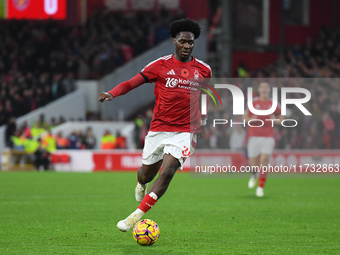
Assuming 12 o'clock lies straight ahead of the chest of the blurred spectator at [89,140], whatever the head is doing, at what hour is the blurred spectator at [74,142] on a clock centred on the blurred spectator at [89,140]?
the blurred spectator at [74,142] is roughly at 3 o'clock from the blurred spectator at [89,140].

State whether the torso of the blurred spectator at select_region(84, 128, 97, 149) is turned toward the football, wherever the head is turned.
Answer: yes

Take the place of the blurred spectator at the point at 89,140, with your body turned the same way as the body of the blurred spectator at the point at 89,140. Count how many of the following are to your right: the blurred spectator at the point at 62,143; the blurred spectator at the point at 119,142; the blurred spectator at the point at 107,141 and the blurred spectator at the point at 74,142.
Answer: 2

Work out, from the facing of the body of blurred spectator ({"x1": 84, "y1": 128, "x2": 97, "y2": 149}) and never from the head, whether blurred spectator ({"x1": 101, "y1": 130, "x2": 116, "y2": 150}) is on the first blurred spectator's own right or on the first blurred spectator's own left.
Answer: on the first blurred spectator's own left

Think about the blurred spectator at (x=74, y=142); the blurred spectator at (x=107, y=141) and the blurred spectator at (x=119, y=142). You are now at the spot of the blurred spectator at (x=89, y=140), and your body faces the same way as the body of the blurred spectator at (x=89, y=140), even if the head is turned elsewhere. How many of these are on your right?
1

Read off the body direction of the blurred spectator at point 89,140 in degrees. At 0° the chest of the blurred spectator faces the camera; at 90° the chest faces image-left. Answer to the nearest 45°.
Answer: approximately 0°

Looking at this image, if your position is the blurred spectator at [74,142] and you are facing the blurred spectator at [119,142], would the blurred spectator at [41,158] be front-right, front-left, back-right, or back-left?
back-right

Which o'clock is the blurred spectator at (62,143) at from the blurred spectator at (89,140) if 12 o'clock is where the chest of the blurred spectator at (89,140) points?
the blurred spectator at (62,143) is roughly at 3 o'clock from the blurred spectator at (89,140).

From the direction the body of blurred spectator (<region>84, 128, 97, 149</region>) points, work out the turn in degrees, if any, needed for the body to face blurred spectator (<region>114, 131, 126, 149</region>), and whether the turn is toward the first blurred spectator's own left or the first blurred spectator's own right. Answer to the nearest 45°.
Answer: approximately 90° to the first blurred spectator's own left

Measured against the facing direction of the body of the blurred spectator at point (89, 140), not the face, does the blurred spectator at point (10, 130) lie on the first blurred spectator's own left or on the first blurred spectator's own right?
on the first blurred spectator's own right
